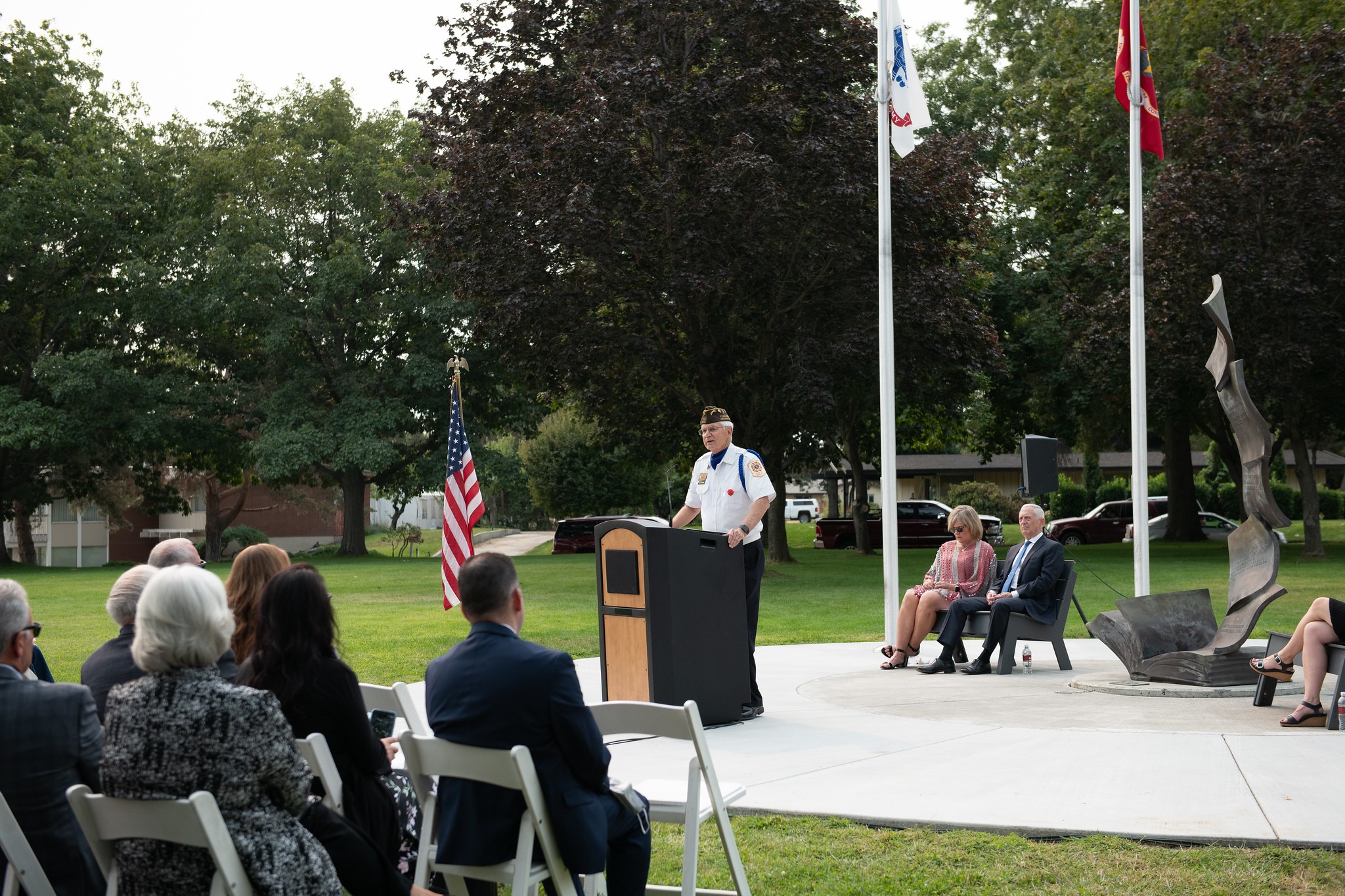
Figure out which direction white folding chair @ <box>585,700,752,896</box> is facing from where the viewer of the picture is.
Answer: facing away from the viewer and to the right of the viewer

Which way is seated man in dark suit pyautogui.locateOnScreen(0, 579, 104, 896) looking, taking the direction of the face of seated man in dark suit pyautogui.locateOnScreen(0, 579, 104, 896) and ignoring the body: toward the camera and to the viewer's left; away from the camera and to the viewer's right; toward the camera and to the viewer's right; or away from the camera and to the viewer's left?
away from the camera and to the viewer's right

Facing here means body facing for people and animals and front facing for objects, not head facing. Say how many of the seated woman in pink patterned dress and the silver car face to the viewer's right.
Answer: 1

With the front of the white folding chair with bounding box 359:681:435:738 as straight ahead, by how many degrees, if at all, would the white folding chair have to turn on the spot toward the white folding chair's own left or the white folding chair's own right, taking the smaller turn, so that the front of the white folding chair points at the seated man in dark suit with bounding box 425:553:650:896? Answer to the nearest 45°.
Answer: approximately 135° to the white folding chair's own right

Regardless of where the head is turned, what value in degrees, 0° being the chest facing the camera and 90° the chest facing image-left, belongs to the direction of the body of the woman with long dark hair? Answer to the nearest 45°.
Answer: approximately 225°

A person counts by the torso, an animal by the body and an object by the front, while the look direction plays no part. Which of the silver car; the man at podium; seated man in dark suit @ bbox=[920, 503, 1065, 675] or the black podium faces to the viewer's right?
the silver car

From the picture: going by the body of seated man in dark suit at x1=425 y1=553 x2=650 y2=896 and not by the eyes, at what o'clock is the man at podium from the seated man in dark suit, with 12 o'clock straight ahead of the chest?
The man at podium is roughly at 11 o'clock from the seated man in dark suit.
